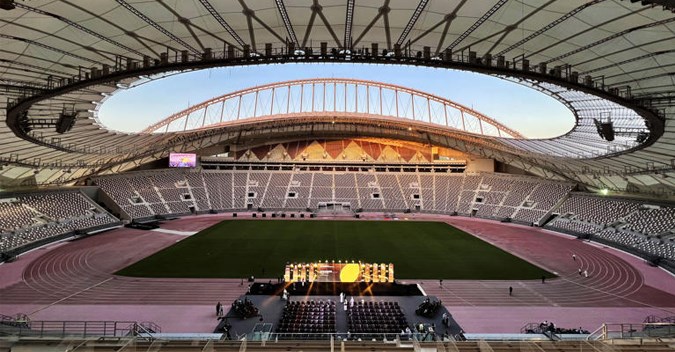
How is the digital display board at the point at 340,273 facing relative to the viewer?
toward the camera

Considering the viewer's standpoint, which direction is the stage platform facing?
facing the viewer
